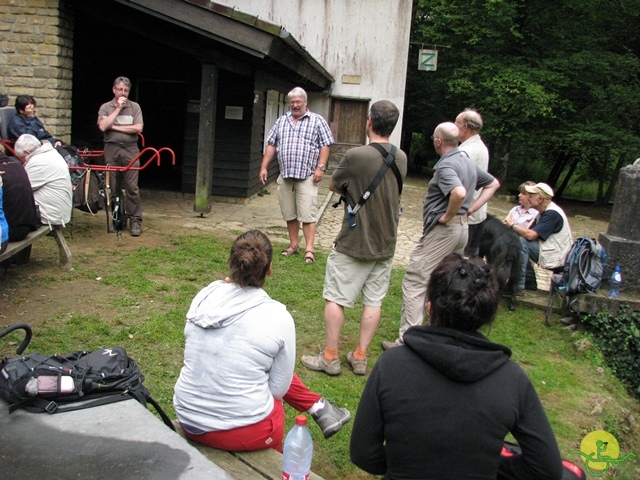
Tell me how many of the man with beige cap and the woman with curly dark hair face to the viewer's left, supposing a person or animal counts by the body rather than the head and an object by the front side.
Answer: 1

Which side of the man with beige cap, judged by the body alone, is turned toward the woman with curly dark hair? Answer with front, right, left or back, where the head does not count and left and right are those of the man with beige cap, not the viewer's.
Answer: left

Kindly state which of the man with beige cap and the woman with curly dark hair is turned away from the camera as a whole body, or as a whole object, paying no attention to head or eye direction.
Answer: the woman with curly dark hair

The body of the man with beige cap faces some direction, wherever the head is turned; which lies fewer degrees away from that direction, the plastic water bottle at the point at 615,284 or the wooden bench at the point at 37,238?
the wooden bench

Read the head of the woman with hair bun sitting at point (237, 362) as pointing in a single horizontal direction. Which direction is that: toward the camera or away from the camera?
away from the camera

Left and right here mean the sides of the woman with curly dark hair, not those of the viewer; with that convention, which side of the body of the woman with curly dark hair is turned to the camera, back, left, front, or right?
back

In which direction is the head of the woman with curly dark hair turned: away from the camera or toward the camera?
away from the camera

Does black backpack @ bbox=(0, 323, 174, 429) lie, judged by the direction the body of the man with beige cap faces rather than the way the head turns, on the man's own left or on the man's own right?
on the man's own left

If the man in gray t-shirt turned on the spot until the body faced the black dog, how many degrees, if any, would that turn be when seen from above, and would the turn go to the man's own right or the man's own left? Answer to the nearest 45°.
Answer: approximately 45° to the man's own right

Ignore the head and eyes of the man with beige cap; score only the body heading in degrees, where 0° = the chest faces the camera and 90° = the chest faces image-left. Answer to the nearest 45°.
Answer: approximately 90°

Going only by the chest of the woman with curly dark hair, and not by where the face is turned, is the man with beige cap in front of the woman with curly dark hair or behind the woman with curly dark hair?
in front

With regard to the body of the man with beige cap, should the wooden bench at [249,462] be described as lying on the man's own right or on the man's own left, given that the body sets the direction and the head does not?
on the man's own left

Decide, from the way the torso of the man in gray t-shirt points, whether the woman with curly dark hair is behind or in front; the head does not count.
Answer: behind

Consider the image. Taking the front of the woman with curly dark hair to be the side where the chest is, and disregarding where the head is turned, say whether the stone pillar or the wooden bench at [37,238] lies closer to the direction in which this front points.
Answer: the stone pillar

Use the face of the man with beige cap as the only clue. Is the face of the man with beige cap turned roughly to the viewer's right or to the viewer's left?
to the viewer's left
